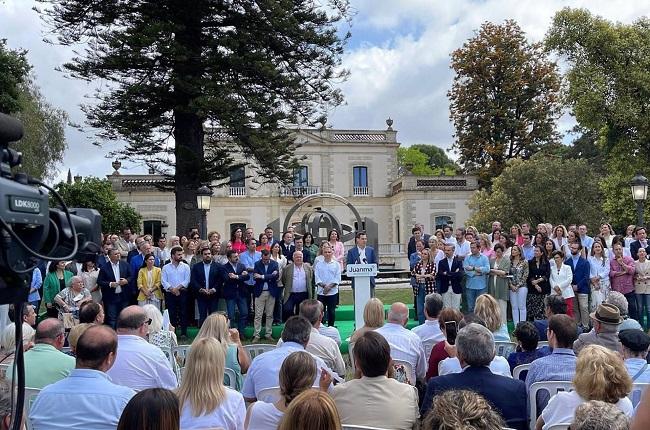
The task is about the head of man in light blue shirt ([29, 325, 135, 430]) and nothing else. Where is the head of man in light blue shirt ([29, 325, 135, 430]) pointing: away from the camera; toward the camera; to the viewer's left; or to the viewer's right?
away from the camera

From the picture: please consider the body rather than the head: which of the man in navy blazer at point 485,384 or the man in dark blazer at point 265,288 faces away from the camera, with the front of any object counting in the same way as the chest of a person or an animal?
the man in navy blazer

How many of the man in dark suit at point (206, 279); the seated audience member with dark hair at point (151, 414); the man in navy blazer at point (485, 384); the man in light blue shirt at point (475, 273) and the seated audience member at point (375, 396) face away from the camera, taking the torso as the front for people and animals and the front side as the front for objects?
3

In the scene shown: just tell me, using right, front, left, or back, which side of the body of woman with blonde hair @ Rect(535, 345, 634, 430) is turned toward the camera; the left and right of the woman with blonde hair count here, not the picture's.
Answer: back

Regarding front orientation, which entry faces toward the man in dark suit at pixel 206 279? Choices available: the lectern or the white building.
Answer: the white building

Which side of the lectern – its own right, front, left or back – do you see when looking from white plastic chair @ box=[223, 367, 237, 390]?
front

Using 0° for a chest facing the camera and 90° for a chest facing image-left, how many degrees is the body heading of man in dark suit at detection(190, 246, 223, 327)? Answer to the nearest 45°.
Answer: approximately 0°

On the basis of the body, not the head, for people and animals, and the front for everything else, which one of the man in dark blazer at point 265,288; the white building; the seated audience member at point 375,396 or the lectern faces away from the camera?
the seated audience member

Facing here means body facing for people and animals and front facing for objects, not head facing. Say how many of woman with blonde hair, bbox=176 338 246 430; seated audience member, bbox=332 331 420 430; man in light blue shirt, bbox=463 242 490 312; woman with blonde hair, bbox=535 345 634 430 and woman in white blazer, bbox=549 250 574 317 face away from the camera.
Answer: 3

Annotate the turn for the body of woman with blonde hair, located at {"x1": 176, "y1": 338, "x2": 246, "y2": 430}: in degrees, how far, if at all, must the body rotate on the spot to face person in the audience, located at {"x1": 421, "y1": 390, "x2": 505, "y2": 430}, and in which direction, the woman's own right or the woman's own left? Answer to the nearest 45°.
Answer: approximately 135° to the woman's own right

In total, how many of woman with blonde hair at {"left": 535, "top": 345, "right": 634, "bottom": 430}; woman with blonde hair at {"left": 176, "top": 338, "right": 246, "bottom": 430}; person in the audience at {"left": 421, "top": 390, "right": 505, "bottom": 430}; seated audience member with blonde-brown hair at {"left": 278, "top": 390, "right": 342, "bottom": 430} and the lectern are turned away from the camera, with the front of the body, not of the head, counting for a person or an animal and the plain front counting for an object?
4

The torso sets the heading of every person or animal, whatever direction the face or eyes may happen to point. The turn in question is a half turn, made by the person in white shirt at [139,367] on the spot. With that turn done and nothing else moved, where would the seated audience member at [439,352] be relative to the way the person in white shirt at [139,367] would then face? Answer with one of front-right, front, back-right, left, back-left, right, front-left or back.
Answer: back-left

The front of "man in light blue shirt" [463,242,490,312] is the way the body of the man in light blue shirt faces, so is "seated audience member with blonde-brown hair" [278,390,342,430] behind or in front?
in front

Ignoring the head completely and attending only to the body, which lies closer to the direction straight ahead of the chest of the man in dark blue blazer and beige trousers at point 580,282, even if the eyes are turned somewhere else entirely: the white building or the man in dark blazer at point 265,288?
the man in dark blazer

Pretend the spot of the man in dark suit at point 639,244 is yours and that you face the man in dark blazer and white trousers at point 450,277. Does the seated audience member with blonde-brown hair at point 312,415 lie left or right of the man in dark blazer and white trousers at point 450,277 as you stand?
left
